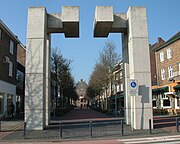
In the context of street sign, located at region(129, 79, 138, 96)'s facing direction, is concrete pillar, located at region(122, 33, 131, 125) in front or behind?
behind

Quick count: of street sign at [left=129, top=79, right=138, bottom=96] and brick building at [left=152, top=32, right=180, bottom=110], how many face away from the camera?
0

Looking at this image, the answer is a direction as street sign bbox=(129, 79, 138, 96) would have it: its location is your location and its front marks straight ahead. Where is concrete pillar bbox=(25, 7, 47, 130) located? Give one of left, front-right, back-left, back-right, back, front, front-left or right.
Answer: right

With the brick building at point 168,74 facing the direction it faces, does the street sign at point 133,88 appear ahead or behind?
ahead

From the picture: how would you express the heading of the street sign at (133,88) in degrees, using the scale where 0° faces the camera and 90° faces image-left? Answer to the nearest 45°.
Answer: approximately 0°

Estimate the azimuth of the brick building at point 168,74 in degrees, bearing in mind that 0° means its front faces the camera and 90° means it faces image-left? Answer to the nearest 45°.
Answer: approximately 45°

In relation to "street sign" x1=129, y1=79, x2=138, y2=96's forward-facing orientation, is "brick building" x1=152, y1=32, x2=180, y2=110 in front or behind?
behind

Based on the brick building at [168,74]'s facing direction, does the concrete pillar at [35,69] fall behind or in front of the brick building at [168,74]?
in front
